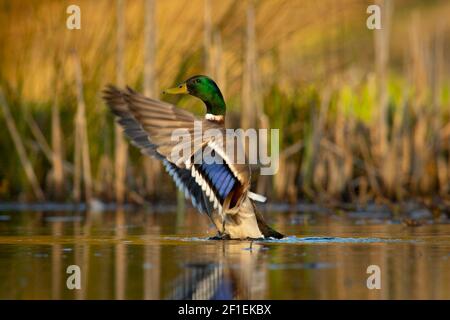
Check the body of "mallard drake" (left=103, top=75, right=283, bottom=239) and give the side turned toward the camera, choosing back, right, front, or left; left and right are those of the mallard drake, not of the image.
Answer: left
